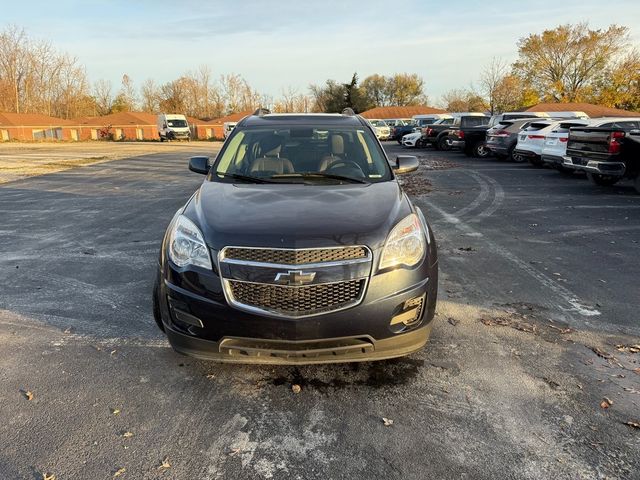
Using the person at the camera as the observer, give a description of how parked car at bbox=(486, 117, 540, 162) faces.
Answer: facing away from the viewer and to the right of the viewer

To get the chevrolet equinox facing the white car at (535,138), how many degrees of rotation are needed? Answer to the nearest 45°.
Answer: approximately 135° to its left

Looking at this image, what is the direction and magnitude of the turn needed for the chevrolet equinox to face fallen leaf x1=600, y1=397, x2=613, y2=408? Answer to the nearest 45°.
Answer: approximately 90° to its left

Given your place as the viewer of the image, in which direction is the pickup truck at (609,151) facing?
facing away from the viewer and to the right of the viewer

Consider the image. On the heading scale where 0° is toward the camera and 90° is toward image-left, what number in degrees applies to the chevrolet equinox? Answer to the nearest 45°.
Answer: approximately 0°

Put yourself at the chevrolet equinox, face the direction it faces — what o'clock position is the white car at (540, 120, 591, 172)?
The white car is roughly at 7 o'clock from the chevrolet equinox.

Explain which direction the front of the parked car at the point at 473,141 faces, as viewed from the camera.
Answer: facing away from the viewer and to the right of the viewer

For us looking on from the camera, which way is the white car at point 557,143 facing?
facing away from the viewer and to the right of the viewer

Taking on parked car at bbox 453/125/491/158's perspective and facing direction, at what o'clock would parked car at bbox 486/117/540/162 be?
parked car at bbox 486/117/540/162 is roughly at 4 o'clock from parked car at bbox 453/125/491/158.

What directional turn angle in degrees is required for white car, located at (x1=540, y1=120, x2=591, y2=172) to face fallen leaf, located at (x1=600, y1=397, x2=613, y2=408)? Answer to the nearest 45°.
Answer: approximately 135° to its right

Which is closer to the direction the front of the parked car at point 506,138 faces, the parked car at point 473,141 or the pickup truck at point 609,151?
the parked car

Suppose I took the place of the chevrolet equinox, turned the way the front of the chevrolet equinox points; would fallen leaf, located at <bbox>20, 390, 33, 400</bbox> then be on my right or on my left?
on my right
